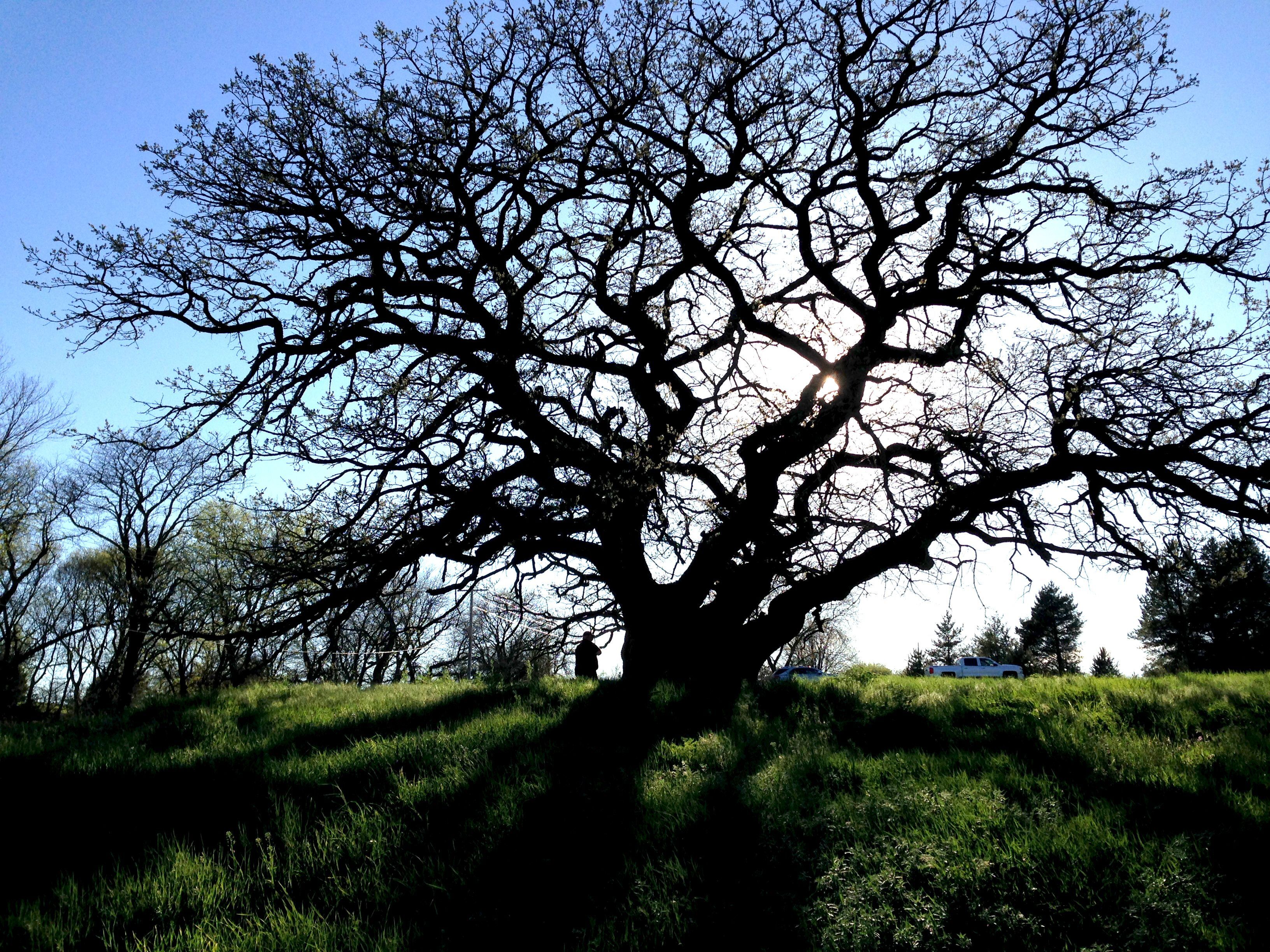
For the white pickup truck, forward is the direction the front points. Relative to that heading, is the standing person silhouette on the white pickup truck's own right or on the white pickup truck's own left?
on the white pickup truck's own right

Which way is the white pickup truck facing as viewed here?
to the viewer's right
